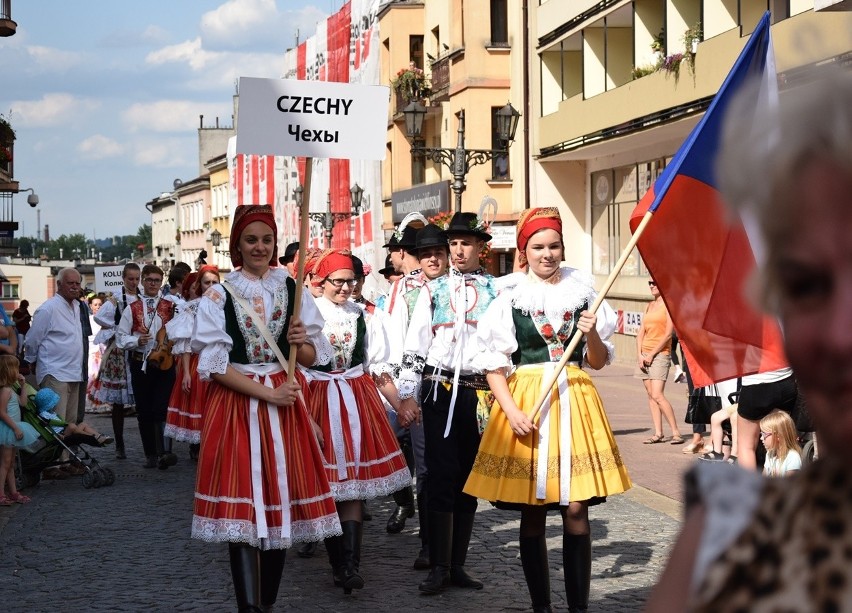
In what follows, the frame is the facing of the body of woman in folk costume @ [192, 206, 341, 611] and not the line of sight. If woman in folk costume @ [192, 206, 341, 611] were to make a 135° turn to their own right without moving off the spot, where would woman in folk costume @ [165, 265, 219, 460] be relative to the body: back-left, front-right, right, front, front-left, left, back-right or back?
front-right

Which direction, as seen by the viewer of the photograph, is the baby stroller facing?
facing to the right of the viewer

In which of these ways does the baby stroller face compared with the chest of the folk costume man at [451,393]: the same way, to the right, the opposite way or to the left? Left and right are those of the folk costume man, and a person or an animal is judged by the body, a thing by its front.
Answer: to the left

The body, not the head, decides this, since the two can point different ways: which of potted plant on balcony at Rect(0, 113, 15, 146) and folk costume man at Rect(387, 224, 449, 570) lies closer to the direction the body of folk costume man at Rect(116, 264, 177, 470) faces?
the folk costume man

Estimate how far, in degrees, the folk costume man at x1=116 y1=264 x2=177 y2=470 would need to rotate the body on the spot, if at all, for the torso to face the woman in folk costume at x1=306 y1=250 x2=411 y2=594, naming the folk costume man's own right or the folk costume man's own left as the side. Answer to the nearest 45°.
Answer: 0° — they already face them

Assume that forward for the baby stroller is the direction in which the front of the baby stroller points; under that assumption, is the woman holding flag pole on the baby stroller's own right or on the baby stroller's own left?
on the baby stroller's own right

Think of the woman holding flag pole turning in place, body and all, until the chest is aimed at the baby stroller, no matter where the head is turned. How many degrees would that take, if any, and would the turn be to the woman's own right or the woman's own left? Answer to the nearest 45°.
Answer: approximately 135° to the woman's own right
